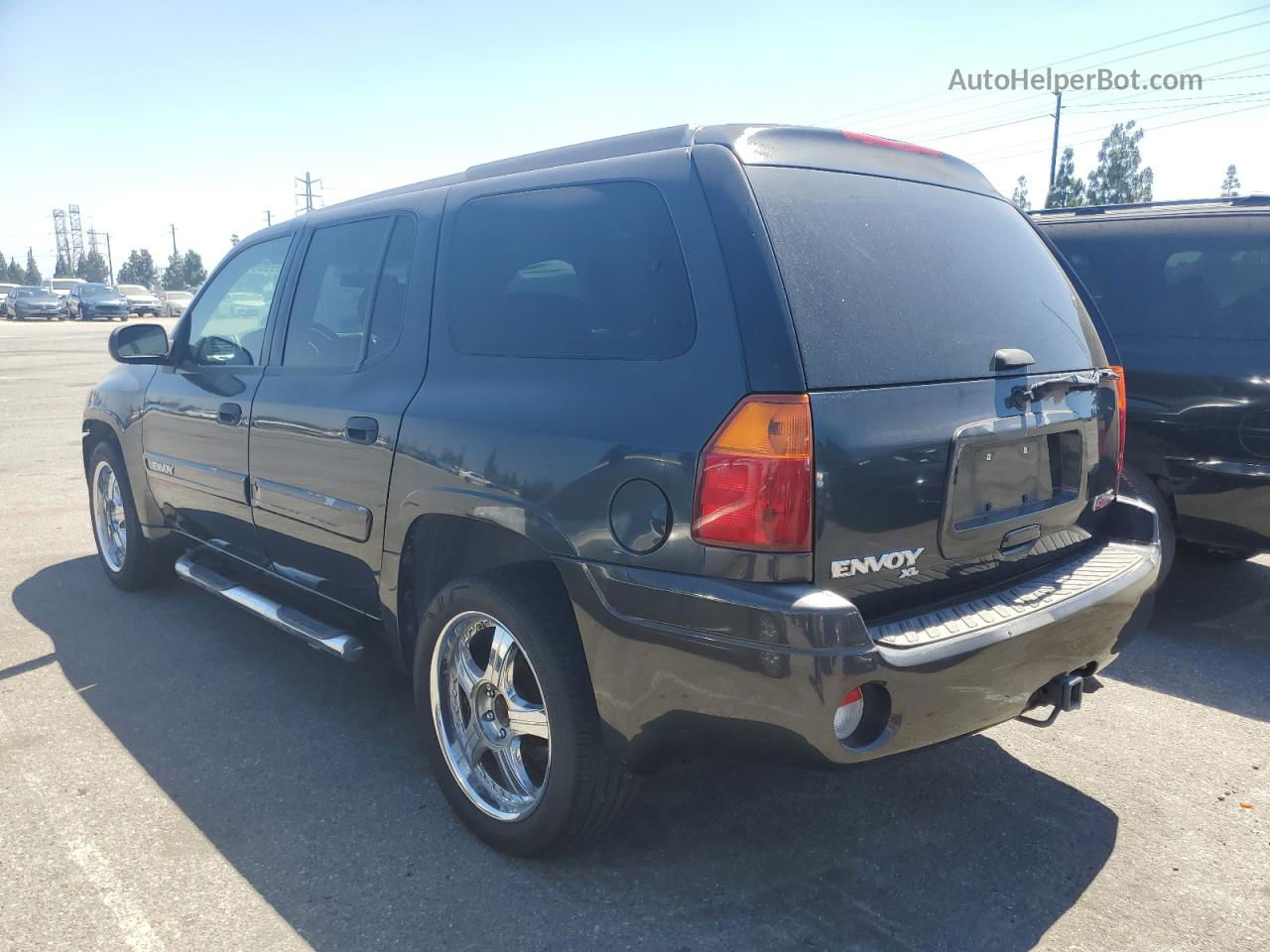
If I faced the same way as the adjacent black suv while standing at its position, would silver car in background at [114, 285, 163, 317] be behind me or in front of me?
in front

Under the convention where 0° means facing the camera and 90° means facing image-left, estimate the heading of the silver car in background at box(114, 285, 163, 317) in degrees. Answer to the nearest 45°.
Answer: approximately 315°

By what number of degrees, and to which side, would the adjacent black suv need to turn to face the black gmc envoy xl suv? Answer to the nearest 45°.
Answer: approximately 90° to its left

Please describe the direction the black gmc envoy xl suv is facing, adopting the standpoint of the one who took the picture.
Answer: facing away from the viewer and to the left of the viewer

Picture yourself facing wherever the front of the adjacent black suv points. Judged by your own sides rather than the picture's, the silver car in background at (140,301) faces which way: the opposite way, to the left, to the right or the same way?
the opposite way

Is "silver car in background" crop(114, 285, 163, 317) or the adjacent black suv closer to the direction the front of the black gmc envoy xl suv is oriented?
the silver car in background

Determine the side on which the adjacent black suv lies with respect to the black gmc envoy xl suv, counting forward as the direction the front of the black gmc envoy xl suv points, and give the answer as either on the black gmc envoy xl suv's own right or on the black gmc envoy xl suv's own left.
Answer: on the black gmc envoy xl suv's own right

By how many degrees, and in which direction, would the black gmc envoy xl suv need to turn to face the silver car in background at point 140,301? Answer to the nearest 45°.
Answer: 0° — it already faces it

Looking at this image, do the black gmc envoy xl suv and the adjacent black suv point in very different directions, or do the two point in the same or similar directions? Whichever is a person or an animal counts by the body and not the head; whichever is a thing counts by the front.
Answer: same or similar directions
